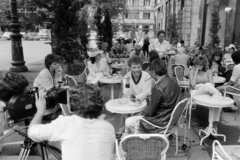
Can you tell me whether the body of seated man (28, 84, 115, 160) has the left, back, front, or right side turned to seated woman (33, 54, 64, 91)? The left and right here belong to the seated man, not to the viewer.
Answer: front

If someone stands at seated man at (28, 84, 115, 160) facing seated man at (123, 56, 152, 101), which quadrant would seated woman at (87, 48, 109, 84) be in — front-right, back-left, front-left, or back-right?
front-left

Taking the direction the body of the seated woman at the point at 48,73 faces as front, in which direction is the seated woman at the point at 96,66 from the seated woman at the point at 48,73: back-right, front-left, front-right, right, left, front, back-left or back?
left

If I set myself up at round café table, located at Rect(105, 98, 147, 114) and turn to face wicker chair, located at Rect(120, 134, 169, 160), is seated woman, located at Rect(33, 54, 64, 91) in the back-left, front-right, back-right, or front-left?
back-right

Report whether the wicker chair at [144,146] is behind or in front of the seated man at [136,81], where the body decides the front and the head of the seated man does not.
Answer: in front

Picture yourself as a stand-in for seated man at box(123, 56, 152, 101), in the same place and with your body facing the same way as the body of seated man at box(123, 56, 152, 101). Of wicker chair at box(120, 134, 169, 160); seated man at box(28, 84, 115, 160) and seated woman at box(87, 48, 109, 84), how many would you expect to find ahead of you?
2

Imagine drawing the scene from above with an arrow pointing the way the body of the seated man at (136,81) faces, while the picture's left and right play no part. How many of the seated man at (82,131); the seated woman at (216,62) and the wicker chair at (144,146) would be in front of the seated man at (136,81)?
2

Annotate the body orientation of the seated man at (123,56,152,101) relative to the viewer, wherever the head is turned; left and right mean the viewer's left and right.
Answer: facing the viewer

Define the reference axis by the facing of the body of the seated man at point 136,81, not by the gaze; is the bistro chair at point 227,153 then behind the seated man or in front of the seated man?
in front

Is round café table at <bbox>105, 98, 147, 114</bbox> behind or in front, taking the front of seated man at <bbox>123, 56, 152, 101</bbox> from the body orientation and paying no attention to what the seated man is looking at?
in front

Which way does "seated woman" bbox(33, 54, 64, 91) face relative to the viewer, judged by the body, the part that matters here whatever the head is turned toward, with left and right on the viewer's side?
facing the viewer and to the right of the viewer

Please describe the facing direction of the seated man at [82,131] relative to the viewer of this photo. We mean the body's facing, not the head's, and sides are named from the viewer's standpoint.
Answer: facing away from the viewer

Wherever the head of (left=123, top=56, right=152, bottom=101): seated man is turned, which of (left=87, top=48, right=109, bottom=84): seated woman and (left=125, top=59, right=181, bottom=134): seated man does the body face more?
the seated man

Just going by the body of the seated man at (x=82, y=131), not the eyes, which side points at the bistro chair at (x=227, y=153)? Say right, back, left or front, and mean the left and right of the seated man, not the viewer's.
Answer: right

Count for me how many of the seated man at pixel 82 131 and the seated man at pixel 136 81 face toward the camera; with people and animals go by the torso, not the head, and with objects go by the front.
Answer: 1

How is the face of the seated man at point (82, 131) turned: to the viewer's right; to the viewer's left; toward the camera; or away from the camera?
away from the camera

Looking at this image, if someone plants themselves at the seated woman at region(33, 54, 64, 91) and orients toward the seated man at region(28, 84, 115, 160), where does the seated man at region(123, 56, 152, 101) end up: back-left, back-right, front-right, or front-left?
front-left
